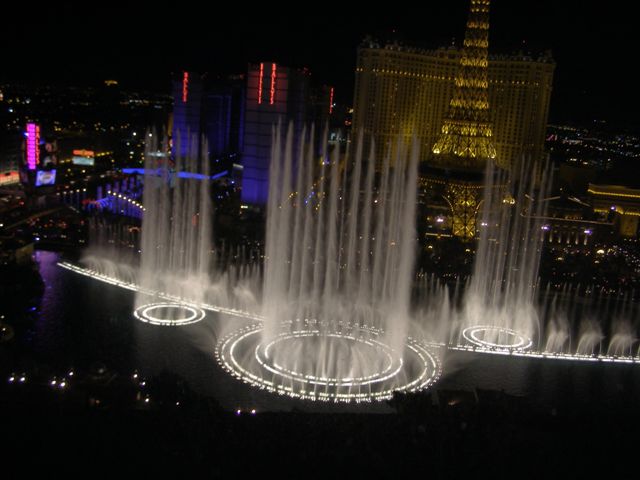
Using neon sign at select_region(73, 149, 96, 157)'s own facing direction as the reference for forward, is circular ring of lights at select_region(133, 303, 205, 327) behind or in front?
in front

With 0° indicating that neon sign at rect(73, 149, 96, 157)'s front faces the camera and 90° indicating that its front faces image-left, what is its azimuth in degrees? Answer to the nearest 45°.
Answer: approximately 0°

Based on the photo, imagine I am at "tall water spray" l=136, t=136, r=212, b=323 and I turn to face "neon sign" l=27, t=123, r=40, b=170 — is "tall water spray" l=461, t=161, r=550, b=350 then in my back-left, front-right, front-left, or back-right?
back-right

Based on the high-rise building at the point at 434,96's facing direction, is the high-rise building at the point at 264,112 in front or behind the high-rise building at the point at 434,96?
in front

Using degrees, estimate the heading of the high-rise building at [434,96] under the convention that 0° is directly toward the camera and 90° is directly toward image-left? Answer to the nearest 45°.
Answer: approximately 0°

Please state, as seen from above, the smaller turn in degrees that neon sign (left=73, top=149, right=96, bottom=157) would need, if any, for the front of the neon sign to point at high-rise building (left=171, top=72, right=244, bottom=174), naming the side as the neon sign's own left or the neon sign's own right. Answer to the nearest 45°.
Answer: approximately 90° to the neon sign's own left

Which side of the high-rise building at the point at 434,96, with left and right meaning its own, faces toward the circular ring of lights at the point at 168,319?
front

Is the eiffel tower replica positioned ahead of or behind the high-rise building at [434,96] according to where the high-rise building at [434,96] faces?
ahead

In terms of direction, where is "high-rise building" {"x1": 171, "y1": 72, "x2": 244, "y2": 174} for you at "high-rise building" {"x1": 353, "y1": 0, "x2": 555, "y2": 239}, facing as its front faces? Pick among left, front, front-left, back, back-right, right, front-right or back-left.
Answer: right

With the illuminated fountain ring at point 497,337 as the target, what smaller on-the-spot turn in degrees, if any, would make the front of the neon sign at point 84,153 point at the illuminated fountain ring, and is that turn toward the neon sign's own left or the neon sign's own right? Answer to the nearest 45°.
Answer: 0° — it already faces it

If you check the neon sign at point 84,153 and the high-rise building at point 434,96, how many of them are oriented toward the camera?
2

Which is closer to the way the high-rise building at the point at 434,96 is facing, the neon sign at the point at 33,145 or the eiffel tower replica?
the eiffel tower replica
